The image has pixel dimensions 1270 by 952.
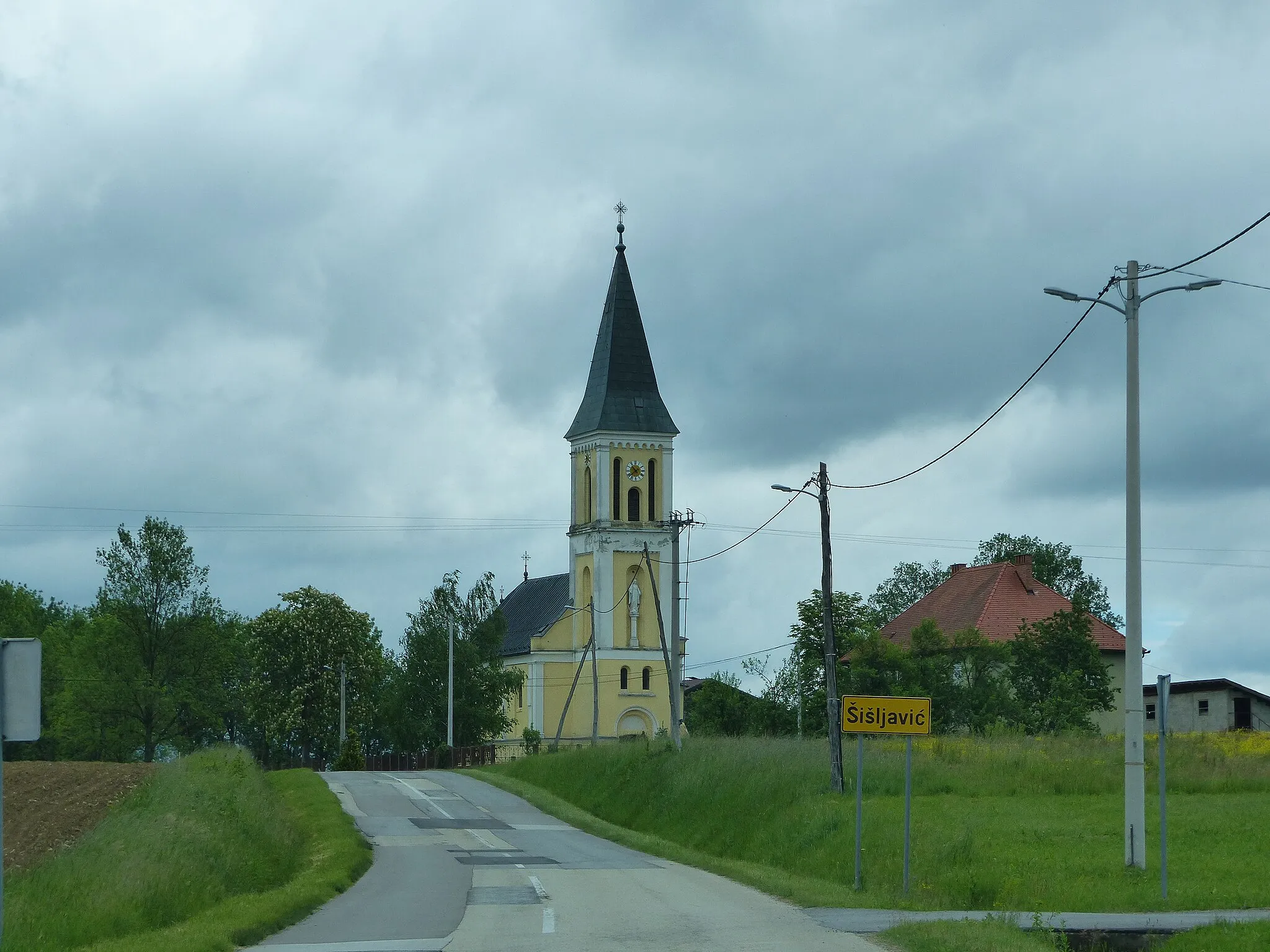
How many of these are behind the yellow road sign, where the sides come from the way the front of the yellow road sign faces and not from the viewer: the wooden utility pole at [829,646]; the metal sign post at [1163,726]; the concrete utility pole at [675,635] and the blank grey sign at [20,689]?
2

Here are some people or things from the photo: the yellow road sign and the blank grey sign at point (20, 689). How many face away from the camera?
1

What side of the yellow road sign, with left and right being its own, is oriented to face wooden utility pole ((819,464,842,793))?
back

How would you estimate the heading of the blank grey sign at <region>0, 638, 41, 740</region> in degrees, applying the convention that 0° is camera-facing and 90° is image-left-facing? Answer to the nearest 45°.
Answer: approximately 180°

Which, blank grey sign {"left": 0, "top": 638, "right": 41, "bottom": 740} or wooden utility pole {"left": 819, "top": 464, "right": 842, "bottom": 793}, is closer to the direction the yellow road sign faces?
the blank grey sign

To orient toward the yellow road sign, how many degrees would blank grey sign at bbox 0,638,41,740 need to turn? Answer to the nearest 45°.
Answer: approximately 45° to its right

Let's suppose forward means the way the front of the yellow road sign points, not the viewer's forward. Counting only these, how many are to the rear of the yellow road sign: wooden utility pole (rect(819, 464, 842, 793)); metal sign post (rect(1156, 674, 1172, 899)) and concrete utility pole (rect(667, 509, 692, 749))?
2

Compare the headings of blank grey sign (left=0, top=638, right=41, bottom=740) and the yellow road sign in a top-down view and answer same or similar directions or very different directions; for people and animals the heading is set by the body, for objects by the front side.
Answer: very different directions

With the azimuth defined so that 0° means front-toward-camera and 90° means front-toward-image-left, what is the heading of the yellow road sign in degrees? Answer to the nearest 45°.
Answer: approximately 0°
